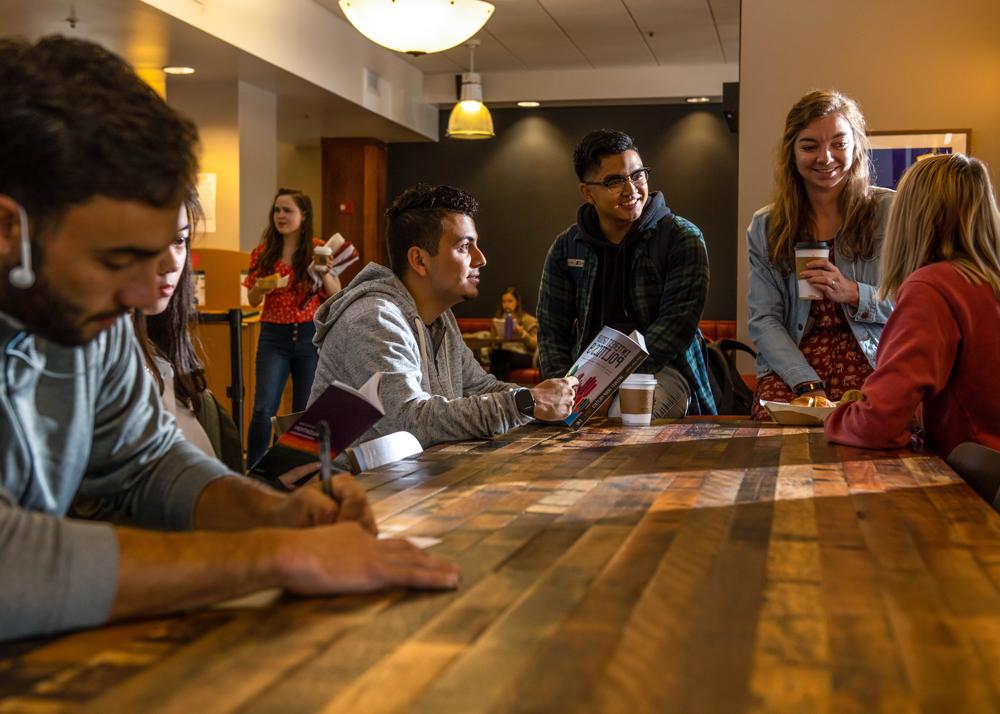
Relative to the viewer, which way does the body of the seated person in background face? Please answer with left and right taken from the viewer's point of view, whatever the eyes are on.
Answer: facing the viewer and to the left of the viewer

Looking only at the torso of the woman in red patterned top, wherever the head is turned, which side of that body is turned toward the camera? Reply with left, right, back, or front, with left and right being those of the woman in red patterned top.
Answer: front

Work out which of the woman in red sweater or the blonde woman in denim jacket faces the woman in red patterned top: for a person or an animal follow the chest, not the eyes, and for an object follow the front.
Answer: the woman in red sweater

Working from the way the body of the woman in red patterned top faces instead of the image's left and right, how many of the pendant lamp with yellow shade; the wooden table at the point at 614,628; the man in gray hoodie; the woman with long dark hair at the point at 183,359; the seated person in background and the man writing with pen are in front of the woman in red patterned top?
4

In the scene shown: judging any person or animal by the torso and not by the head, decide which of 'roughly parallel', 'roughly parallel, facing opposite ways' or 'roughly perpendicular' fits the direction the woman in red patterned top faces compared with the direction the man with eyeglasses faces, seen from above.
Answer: roughly parallel

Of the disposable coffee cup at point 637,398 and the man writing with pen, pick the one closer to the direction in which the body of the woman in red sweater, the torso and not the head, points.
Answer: the disposable coffee cup

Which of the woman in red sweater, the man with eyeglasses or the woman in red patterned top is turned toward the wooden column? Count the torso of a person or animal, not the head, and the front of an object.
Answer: the woman in red sweater

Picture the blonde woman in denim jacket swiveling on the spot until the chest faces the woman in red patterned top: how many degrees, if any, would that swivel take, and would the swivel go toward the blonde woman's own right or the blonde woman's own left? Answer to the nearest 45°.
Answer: approximately 135° to the blonde woman's own right

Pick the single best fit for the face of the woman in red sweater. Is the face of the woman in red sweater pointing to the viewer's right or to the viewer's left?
to the viewer's left

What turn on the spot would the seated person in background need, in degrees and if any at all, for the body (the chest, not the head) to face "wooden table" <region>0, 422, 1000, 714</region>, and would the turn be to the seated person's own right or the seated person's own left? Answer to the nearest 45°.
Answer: approximately 45° to the seated person's own left

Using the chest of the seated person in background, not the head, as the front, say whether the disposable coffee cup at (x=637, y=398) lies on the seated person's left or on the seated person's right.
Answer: on the seated person's left

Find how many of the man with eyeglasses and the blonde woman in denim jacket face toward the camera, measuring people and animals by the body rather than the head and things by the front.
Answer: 2

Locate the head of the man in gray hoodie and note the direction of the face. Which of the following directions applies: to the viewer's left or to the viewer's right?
to the viewer's right

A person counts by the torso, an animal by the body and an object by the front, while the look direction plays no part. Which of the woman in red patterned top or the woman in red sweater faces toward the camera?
the woman in red patterned top

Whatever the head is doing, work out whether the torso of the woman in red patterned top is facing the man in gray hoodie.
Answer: yes

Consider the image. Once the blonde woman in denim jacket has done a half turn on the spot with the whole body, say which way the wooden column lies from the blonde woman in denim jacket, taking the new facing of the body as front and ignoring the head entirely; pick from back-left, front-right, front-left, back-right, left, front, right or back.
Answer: front-left

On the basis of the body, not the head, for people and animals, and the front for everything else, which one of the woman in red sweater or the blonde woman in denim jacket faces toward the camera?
the blonde woman in denim jacket

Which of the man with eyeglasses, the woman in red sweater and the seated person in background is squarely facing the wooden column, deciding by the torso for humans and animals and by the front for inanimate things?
the woman in red sweater

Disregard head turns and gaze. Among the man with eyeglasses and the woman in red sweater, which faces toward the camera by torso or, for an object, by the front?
the man with eyeglasses

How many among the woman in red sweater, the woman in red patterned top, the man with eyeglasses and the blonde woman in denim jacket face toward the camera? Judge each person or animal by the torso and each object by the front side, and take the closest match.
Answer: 3

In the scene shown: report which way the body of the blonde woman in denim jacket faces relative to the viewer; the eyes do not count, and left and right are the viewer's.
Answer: facing the viewer
